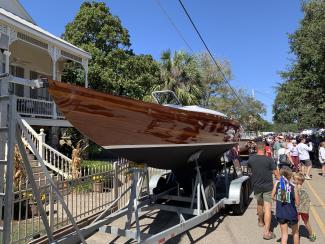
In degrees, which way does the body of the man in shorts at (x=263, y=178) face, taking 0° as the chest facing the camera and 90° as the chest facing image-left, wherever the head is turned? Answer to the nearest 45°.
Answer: approximately 180°

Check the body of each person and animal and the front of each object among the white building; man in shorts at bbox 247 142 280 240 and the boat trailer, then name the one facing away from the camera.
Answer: the man in shorts

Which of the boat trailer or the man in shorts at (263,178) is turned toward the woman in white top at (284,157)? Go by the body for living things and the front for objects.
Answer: the man in shorts

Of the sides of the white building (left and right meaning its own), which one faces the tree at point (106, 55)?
left

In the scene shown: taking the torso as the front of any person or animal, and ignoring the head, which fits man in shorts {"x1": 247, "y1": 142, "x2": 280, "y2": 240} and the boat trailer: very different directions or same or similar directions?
very different directions
